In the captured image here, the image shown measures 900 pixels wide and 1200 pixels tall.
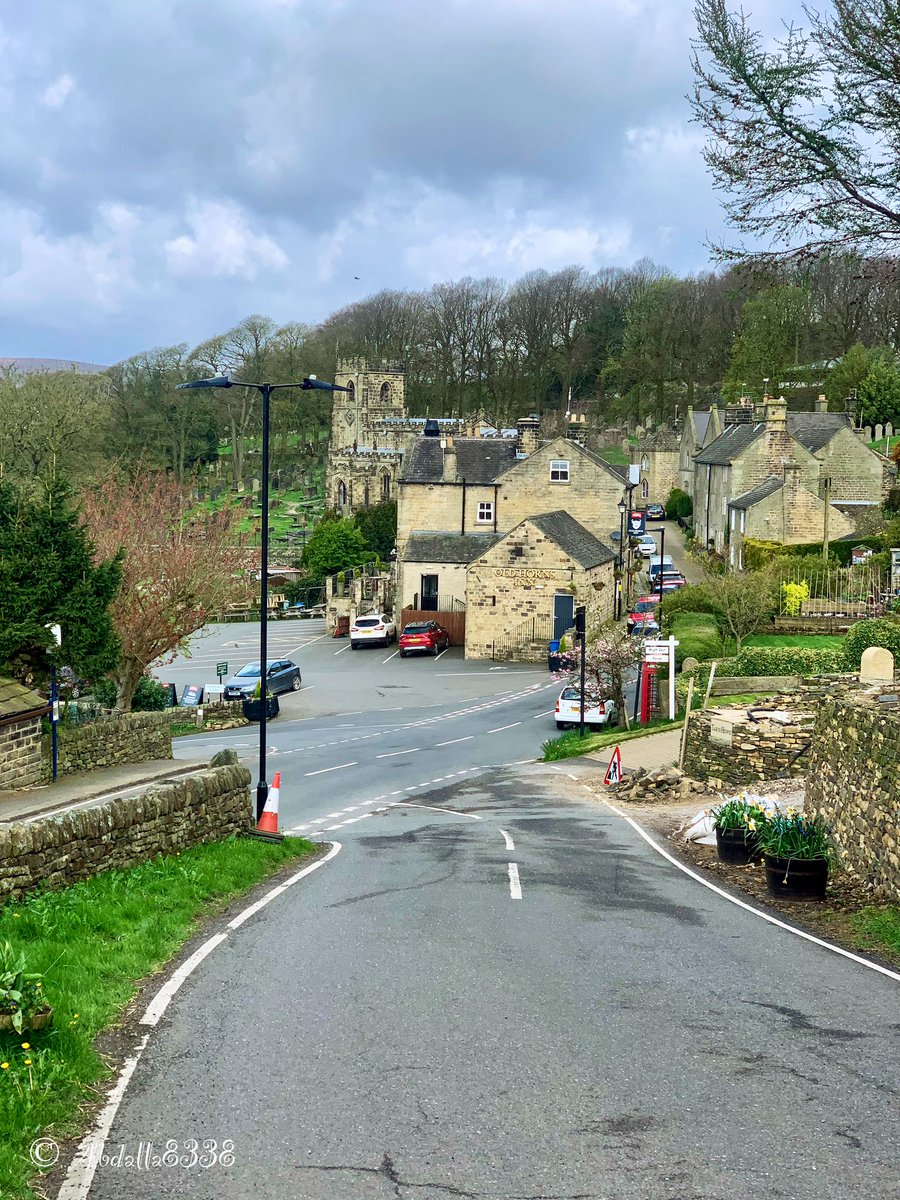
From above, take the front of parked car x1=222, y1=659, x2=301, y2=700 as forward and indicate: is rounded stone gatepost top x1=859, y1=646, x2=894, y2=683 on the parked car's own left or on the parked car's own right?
on the parked car's own left

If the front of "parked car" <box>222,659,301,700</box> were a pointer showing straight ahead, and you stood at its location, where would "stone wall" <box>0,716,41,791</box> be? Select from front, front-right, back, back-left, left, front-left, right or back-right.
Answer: front-left

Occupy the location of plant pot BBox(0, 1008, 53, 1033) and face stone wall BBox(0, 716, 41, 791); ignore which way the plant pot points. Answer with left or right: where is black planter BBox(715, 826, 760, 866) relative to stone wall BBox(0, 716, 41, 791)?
right

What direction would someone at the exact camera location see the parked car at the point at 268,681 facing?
facing the viewer and to the left of the viewer

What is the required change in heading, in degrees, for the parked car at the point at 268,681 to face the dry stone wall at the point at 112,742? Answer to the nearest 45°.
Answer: approximately 45° to its left

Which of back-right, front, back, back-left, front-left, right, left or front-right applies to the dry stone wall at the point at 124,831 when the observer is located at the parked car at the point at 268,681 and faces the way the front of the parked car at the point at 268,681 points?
front-left

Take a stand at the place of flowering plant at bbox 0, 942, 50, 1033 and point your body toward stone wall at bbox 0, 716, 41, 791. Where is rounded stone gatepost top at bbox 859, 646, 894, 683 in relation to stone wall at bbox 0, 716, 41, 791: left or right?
right

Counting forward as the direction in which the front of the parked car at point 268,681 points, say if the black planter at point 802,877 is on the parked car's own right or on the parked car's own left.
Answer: on the parked car's own left

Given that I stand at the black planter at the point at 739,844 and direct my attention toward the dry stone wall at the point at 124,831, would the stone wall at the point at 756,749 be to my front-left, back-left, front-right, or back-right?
back-right

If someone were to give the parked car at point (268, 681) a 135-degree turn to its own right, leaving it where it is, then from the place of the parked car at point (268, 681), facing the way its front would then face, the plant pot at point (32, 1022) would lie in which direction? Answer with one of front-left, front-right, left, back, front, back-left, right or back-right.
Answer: back

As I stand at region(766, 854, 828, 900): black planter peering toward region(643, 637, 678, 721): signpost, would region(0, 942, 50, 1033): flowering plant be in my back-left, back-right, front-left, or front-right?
back-left

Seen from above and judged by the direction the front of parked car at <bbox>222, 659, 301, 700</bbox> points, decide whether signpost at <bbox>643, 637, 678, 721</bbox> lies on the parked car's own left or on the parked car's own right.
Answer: on the parked car's own left
